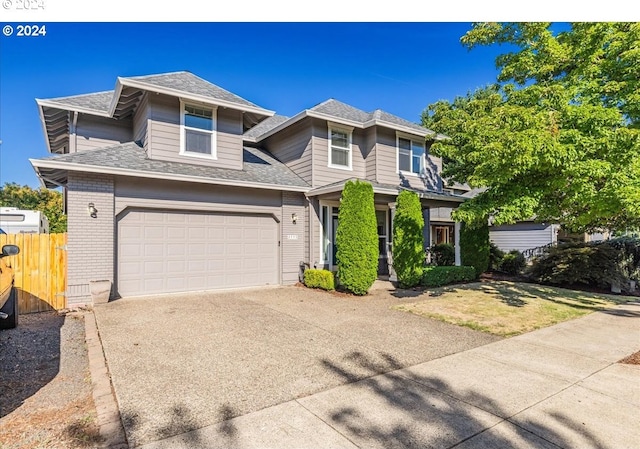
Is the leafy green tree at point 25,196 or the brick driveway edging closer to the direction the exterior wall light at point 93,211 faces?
the brick driveway edging

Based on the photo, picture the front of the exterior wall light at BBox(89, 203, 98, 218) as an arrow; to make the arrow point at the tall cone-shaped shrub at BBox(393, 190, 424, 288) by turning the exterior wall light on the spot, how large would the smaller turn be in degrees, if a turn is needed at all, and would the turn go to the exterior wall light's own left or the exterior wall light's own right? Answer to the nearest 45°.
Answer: approximately 45° to the exterior wall light's own left

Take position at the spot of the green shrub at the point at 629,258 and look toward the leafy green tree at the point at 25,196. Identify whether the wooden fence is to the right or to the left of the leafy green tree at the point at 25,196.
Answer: left

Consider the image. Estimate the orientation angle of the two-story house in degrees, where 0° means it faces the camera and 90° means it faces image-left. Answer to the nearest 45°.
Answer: approximately 315°

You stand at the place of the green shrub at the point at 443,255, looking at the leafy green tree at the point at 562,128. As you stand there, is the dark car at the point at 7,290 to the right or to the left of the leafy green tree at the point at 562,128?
right

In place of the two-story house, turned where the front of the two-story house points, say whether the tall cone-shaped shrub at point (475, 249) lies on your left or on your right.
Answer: on your left
